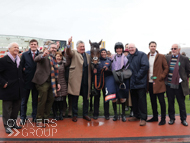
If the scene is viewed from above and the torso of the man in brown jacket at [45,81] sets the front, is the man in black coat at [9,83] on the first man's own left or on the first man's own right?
on the first man's own right

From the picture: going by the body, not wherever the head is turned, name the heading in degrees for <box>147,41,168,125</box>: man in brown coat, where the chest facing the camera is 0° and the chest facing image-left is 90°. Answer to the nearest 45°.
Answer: approximately 45°

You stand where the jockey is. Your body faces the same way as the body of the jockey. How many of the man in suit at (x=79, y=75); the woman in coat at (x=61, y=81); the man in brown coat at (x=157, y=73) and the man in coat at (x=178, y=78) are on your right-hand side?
2

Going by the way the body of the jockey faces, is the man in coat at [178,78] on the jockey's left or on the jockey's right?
on the jockey's left

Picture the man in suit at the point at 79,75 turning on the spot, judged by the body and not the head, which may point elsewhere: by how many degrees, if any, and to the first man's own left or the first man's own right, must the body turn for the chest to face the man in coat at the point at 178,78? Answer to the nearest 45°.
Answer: approximately 45° to the first man's own left

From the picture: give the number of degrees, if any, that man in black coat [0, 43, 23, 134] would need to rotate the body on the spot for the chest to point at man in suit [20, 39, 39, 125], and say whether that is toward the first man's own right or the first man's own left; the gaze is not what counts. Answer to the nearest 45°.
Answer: approximately 90° to the first man's own left
